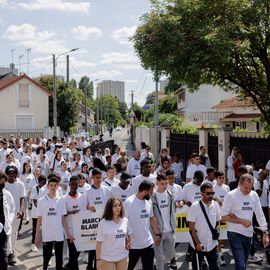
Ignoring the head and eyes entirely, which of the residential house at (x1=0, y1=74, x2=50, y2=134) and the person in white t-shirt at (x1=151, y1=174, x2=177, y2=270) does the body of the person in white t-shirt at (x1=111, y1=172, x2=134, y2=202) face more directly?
the person in white t-shirt

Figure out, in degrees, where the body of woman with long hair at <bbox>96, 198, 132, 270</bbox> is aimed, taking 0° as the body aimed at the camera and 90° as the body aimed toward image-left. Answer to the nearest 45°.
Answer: approximately 315°
